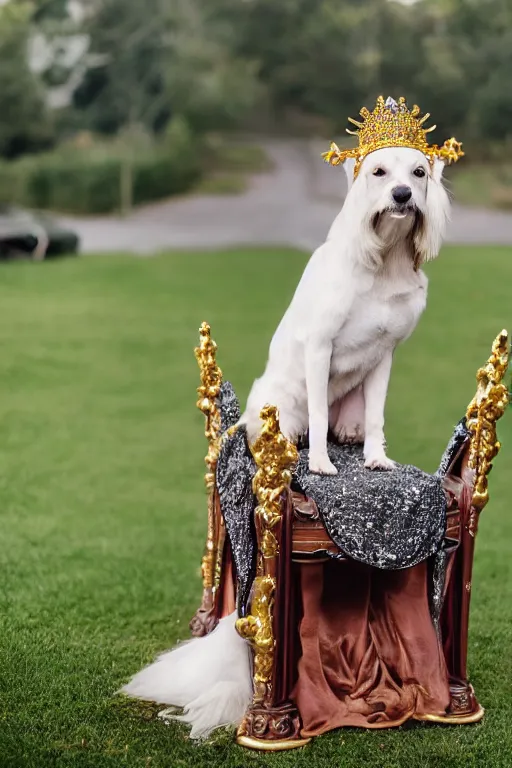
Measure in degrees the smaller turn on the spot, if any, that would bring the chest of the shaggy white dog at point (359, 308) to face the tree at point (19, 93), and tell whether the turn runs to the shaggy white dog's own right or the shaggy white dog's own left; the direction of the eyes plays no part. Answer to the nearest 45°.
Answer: approximately 180°

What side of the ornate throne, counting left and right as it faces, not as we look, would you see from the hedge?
back

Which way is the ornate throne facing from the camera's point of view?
toward the camera

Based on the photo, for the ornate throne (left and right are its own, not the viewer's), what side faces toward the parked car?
back

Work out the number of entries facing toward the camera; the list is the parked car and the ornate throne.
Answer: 1

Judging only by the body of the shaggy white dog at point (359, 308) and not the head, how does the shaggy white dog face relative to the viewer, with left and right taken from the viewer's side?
facing the viewer and to the right of the viewer
